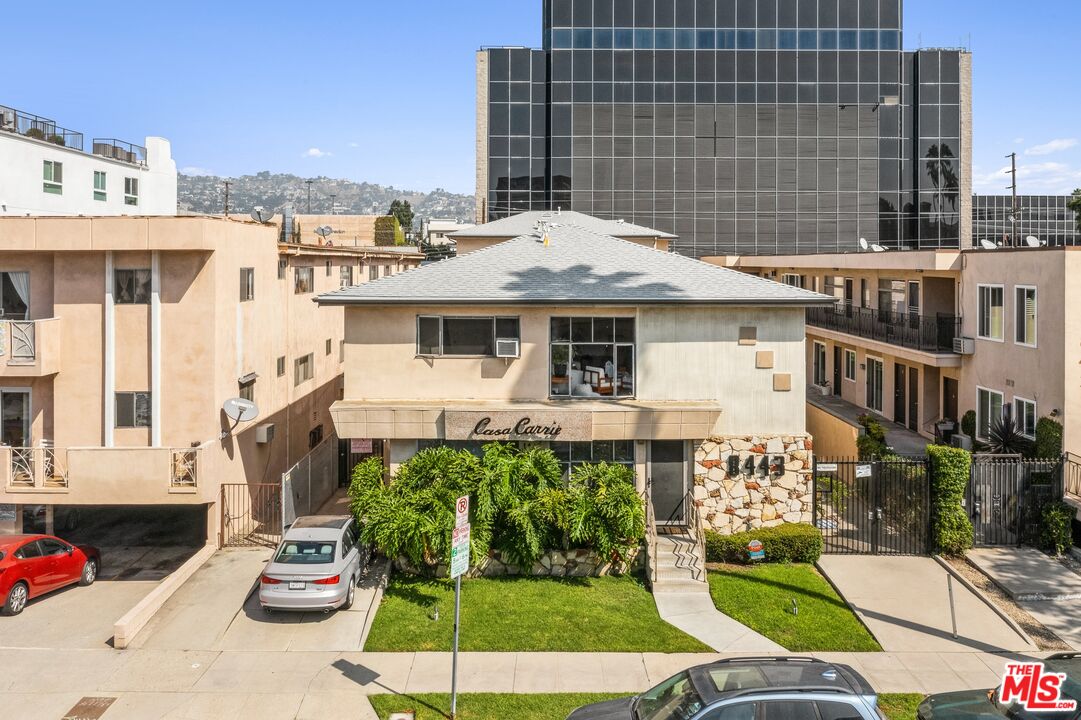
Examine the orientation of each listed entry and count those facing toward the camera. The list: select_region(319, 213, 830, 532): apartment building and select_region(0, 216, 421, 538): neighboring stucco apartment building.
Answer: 2

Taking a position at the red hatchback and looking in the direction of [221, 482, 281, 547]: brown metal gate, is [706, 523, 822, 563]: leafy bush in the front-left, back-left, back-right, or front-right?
front-right

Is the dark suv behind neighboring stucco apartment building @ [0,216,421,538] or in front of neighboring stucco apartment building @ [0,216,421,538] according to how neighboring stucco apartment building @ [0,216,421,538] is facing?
in front

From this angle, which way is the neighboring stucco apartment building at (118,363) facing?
toward the camera

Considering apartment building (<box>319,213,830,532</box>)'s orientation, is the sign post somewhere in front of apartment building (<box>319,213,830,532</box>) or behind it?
in front

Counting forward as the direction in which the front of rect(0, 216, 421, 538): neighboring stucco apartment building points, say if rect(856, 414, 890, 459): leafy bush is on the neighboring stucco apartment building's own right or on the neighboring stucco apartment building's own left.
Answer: on the neighboring stucco apartment building's own left

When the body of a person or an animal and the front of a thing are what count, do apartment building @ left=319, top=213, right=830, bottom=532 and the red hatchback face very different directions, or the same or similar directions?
very different directions

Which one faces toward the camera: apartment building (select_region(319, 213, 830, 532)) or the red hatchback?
the apartment building

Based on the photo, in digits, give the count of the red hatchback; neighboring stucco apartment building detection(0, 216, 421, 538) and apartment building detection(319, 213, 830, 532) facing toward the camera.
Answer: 2

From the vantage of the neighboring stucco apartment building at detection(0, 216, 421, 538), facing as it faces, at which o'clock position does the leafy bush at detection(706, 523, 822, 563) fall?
The leafy bush is roughly at 10 o'clock from the neighboring stucco apartment building.

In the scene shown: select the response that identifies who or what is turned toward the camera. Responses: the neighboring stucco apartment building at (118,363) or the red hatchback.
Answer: the neighboring stucco apartment building

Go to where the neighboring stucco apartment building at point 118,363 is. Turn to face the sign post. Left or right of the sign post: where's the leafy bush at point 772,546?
left

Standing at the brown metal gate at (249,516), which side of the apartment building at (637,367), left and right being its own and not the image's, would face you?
right
